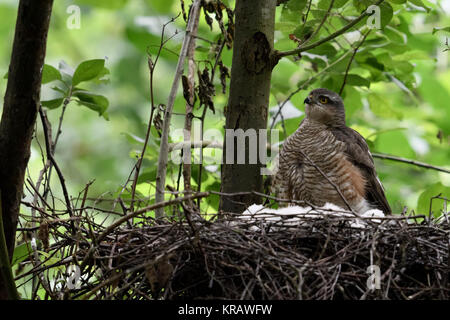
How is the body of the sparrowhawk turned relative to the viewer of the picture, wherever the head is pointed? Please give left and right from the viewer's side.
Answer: facing the viewer and to the left of the viewer

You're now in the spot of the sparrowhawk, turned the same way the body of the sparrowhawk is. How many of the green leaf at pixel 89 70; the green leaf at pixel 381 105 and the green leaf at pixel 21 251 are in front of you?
2

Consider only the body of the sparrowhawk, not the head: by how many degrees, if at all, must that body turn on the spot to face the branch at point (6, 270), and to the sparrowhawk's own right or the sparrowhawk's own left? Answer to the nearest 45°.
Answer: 0° — it already faces it

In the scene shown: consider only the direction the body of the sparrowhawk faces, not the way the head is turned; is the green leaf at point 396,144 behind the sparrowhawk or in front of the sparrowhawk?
behind

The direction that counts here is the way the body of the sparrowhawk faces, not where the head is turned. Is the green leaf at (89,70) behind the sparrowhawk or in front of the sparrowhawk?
in front

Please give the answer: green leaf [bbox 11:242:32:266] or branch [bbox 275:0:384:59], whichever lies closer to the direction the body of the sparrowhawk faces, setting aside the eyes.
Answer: the green leaf

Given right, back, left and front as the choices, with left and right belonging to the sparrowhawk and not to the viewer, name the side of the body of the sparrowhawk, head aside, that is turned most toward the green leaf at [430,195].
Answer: left
